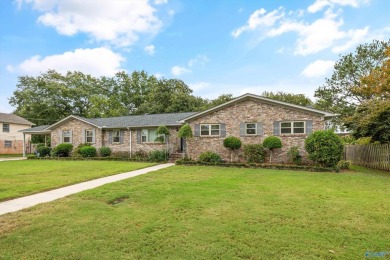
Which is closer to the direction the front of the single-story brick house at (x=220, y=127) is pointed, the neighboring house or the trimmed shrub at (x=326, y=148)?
the trimmed shrub

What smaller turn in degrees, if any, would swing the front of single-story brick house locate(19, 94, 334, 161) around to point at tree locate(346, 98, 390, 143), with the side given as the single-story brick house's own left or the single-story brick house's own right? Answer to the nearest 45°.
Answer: approximately 45° to the single-story brick house's own left

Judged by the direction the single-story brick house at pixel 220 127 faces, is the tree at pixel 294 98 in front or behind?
behind

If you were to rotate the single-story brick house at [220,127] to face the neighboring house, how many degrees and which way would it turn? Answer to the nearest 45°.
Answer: approximately 135° to its right

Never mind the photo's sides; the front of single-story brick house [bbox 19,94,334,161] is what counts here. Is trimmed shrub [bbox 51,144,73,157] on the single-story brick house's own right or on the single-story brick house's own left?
on the single-story brick house's own right

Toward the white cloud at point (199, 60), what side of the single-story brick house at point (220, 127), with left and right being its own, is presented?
back

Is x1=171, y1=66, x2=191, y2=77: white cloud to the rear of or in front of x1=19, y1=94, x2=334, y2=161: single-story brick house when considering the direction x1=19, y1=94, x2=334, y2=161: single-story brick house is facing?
to the rear

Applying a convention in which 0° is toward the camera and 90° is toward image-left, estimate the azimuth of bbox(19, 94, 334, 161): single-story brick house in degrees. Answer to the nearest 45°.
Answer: approximately 0°
